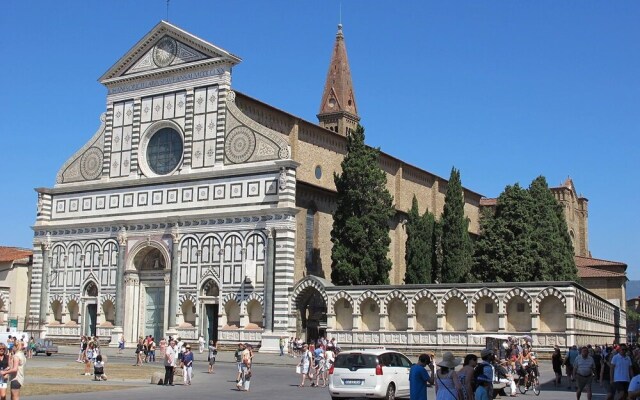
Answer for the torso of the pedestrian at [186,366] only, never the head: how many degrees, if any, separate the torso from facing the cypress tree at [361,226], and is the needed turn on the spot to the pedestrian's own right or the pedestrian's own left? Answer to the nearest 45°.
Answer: approximately 135° to the pedestrian's own left

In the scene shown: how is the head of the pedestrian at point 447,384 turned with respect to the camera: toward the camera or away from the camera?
away from the camera

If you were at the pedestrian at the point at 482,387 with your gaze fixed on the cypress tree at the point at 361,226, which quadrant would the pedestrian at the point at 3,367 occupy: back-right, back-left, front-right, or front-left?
front-left

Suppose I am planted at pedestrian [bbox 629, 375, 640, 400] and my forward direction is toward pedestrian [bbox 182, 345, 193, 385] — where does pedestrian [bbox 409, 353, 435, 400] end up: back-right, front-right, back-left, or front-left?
front-left

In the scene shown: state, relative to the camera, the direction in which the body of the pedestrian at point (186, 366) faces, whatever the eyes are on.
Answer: toward the camera
